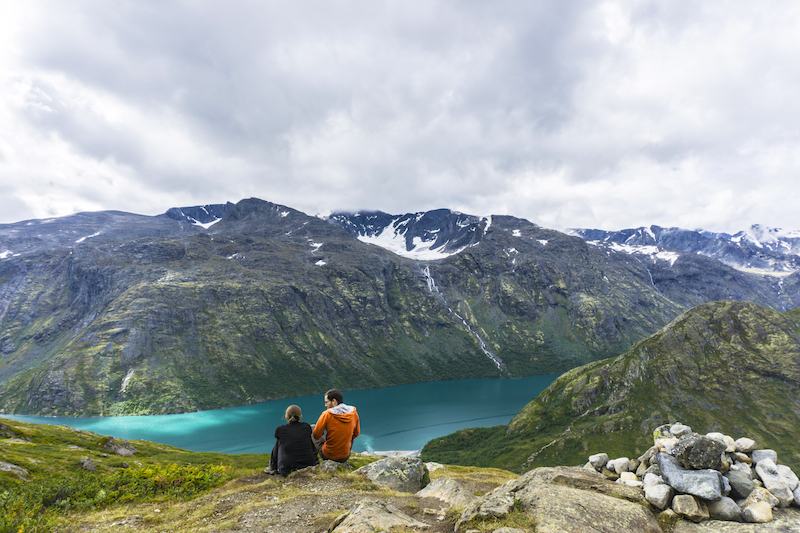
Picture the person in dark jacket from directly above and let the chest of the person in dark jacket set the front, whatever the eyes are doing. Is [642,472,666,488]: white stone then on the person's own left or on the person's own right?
on the person's own right

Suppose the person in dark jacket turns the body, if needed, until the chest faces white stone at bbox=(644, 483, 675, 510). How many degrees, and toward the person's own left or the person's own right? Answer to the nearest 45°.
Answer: approximately 135° to the person's own right

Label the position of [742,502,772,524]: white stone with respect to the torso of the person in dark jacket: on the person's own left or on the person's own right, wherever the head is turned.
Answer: on the person's own right

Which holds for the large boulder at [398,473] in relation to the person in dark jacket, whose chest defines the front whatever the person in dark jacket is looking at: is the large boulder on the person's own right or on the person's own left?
on the person's own right

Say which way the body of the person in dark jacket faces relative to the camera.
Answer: away from the camera

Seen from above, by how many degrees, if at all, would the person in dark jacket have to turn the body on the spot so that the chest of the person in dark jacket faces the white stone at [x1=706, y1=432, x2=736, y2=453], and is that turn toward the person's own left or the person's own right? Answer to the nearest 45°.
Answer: approximately 90° to the person's own right

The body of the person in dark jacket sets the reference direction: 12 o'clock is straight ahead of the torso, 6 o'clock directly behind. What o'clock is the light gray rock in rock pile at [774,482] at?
The light gray rock in rock pile is roughly at 4 o'clock from the person in dark jacket.

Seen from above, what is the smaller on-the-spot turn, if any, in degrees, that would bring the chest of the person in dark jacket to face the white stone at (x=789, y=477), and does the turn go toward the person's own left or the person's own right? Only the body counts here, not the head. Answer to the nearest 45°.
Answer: approximately 135° to the person's own right

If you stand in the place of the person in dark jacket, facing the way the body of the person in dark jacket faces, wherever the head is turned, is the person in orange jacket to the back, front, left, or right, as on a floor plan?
right

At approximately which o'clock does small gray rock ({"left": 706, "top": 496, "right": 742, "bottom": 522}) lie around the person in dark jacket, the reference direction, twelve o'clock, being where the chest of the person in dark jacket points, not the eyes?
The small gray rock is roughly at 4 o'clock from the person in dark jacket.

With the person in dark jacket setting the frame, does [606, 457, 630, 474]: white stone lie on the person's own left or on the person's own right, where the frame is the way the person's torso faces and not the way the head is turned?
on the person's own right

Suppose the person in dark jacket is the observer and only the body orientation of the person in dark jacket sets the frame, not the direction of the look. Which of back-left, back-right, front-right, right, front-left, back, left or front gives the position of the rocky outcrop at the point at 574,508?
back-right

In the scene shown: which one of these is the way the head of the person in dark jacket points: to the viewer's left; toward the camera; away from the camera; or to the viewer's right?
away from the camera

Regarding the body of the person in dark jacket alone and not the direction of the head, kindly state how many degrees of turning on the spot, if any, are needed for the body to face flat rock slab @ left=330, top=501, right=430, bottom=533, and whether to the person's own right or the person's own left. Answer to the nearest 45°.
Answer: approximately 180°
